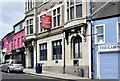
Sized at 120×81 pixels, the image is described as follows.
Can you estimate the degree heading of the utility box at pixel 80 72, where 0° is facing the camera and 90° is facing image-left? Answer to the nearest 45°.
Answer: approximately 45°

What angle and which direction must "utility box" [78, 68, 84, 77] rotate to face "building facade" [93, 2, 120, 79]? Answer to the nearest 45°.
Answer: approximately 90° to its left

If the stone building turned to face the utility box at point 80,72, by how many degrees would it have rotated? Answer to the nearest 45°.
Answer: approximately 45° to its left

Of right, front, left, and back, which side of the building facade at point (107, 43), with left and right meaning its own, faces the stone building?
right

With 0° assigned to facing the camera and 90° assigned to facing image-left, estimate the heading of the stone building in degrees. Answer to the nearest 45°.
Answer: approximately 45°

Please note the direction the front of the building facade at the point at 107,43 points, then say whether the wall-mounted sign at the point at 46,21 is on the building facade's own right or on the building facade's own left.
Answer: on the building facade's own right

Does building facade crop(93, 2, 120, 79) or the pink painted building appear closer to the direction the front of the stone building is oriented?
the building facade

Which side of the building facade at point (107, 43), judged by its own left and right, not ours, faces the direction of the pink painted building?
right

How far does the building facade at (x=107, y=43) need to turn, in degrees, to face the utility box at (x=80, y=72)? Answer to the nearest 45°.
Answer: approximately 90° to its right
